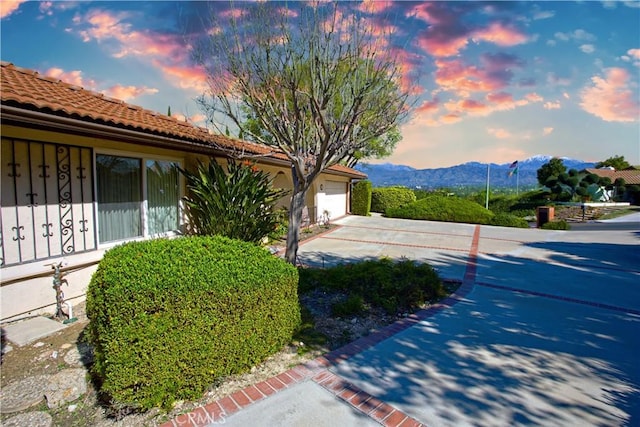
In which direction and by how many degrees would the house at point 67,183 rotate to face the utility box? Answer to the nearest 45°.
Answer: approximately 45° to its left

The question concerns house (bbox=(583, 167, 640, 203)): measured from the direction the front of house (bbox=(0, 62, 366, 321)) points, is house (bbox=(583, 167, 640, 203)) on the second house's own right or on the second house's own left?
on the second house's own left

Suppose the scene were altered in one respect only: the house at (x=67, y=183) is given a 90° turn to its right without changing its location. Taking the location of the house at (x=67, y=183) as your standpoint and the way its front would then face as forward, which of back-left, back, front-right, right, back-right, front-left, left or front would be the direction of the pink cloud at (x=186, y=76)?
back

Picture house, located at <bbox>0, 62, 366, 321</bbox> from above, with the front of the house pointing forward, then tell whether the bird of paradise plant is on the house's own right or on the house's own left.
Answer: on the house's own left

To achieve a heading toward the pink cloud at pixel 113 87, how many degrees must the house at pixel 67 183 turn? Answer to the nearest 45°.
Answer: approximately 135° to its left

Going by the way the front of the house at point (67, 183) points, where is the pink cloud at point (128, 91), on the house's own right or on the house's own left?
on the house's own left

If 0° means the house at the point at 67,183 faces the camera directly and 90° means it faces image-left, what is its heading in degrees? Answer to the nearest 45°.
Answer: approximately 315°

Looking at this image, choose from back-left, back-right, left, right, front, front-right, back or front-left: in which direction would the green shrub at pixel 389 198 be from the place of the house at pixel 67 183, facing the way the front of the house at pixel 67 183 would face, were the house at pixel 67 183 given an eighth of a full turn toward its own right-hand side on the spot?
back-left

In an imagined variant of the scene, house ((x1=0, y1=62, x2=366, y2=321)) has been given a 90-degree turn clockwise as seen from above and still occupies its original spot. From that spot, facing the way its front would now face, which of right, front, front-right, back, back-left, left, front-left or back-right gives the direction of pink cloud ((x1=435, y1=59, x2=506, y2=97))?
back-left

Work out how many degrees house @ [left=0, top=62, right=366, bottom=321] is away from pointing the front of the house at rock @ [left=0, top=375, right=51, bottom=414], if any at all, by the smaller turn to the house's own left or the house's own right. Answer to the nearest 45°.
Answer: approximately 45° to the house's own right

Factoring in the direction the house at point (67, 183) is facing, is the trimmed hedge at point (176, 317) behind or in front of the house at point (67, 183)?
in front
